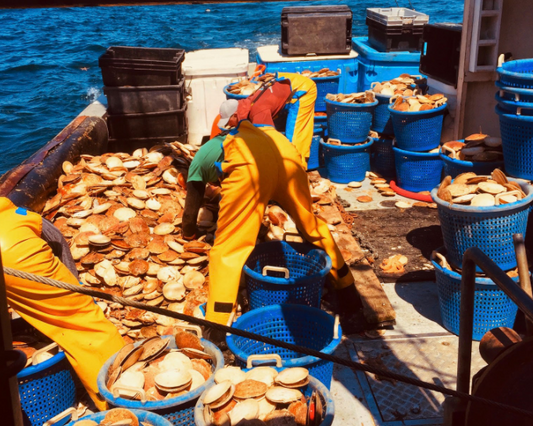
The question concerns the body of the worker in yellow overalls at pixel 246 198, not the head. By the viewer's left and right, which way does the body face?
facing away from the viewer and to the left of the viewer

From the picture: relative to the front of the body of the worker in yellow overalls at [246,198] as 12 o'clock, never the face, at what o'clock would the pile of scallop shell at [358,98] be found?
The pile of scallop shell is roughly at 2 o'clock from the worker in yellow overalls.

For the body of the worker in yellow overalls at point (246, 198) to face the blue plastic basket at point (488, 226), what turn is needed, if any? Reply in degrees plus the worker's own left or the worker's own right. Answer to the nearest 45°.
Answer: approximately 135° to the worker's own right

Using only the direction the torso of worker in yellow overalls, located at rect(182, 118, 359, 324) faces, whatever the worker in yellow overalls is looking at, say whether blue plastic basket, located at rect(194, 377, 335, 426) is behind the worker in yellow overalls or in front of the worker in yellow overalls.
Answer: behind

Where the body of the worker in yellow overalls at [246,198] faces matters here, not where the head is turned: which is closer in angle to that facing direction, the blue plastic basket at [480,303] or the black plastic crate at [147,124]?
the black plastic crate

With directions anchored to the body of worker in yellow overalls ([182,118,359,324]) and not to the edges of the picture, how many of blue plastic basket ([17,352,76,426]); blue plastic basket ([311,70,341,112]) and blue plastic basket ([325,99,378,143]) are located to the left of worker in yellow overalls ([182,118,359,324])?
1

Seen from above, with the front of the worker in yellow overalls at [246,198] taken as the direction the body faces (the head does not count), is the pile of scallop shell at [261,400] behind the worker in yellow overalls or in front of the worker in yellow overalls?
behind

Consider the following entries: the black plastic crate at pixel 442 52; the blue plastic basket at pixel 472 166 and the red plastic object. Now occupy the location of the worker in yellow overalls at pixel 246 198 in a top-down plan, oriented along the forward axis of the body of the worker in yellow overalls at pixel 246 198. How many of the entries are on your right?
3

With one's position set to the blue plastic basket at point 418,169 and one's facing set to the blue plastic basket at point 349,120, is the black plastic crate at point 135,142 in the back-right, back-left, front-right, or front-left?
front-left

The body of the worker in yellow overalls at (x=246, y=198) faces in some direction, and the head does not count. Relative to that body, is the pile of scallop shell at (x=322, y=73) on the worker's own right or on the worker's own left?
on the worker's own right

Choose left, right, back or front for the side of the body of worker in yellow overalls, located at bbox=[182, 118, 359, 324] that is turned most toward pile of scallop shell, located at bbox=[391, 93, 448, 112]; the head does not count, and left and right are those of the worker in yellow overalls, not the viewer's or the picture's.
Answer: right

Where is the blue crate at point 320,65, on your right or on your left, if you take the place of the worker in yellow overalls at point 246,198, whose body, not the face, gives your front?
on your right

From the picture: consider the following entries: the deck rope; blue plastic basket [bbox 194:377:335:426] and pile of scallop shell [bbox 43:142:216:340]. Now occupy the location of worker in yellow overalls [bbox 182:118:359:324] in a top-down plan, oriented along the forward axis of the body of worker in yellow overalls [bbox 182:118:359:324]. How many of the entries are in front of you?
1

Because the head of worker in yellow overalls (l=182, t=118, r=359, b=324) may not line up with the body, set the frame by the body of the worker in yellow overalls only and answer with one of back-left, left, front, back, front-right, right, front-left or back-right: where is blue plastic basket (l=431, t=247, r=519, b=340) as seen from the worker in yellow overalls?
back-right

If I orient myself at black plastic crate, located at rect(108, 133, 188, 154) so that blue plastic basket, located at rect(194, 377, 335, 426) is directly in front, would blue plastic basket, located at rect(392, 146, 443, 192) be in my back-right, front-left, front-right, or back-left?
front-left

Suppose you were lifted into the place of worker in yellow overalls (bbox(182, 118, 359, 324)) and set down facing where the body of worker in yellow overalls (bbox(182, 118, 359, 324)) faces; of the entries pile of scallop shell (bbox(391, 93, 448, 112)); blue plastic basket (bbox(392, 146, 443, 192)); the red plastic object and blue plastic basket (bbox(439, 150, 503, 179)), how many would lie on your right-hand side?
4

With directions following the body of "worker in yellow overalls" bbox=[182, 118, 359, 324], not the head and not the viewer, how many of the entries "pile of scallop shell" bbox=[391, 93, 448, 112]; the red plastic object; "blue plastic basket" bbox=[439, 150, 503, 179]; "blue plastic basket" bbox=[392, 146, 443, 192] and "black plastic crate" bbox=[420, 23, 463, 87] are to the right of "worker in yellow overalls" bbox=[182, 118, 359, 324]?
5

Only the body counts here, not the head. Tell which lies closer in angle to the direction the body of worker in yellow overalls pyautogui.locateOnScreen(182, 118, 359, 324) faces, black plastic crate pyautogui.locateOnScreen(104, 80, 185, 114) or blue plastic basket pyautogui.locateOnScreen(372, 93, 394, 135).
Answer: the black plastic crate

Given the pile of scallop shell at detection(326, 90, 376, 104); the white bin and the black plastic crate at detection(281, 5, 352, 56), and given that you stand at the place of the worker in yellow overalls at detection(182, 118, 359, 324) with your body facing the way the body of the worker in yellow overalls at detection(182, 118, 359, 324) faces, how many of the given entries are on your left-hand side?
0

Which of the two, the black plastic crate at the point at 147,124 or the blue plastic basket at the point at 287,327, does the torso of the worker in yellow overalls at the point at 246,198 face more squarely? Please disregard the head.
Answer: the black plastic crate

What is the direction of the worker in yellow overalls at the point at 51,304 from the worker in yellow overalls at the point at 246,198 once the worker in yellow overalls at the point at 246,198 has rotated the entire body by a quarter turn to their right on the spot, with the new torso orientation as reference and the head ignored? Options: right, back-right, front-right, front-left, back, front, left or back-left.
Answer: back
